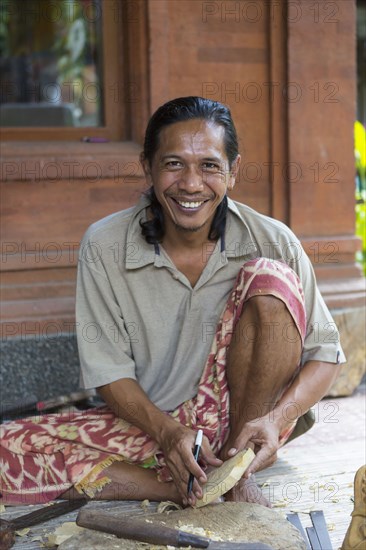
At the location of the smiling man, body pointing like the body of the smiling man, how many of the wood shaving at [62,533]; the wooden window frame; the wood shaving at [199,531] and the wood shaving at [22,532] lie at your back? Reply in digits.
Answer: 1

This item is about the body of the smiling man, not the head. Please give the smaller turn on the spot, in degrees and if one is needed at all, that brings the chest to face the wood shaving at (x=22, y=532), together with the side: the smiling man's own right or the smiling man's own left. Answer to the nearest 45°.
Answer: approximately 45° to the smiling man's own right

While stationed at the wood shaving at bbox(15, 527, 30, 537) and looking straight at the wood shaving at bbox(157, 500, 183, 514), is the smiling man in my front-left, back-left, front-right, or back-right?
front-left

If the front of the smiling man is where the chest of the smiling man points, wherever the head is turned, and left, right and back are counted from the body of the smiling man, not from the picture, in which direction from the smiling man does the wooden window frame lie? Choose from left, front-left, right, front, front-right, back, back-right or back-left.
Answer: back

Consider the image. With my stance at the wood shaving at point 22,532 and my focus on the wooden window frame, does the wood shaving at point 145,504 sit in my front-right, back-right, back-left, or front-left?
front-right

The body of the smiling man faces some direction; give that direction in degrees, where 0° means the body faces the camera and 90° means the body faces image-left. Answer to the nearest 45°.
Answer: approximately 0°

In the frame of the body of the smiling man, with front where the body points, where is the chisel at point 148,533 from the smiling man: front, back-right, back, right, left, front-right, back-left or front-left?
front

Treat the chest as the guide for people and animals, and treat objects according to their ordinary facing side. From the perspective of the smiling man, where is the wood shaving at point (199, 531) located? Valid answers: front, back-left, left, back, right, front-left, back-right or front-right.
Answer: front

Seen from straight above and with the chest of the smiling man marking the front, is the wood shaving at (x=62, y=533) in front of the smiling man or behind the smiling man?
in front

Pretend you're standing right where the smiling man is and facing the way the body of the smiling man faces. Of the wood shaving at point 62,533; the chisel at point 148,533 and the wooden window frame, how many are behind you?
1

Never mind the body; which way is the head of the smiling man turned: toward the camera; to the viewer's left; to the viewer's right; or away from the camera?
toward the camera
